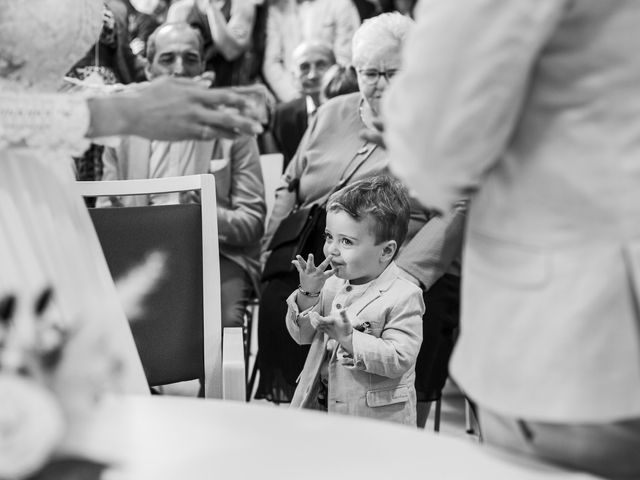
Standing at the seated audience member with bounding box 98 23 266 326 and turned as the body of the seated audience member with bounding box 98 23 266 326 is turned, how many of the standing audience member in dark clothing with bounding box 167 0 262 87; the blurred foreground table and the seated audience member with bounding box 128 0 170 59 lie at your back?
2

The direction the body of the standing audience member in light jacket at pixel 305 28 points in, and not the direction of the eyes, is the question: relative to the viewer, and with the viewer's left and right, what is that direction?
facing the viewer

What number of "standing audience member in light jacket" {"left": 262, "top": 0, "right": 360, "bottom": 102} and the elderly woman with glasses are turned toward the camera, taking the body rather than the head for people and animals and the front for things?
2

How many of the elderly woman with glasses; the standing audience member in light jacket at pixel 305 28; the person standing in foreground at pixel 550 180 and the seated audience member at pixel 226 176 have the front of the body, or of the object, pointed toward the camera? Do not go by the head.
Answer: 3

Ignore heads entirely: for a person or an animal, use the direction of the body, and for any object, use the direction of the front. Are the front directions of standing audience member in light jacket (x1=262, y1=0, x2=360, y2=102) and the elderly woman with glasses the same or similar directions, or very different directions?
same or similar directions

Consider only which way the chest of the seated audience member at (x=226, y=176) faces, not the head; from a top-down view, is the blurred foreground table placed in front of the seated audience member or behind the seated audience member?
in front

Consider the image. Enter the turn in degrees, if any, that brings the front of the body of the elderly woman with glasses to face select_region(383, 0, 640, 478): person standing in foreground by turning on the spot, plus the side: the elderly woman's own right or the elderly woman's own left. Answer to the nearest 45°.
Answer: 0° — they already face them

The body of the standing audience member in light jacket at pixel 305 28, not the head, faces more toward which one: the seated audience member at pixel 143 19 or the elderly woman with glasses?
the elderly woman with glasses

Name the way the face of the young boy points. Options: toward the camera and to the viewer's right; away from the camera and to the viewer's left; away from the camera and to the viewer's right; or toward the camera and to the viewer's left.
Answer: toward the camera and to the viewer's left

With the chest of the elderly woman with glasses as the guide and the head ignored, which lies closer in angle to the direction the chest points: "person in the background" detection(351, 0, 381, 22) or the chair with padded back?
the chair with padded back

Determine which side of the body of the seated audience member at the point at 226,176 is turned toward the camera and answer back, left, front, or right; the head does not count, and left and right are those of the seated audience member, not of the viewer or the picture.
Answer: front

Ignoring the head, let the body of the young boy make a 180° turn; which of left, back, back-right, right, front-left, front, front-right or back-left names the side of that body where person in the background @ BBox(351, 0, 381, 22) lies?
front-left

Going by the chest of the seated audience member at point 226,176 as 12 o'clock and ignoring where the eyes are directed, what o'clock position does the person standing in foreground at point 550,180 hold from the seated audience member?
The person standing in foreground is roughly at 12 o'clock from the seated audience member.

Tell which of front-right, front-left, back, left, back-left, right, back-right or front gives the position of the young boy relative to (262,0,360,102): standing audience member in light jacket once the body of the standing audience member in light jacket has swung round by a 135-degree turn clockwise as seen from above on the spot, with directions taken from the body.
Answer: back-left

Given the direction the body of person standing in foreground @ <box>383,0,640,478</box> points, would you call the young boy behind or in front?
in front

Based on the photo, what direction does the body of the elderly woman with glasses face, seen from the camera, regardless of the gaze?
toward the camera

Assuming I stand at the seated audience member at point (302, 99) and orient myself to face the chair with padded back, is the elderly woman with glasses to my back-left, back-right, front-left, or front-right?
front-left
